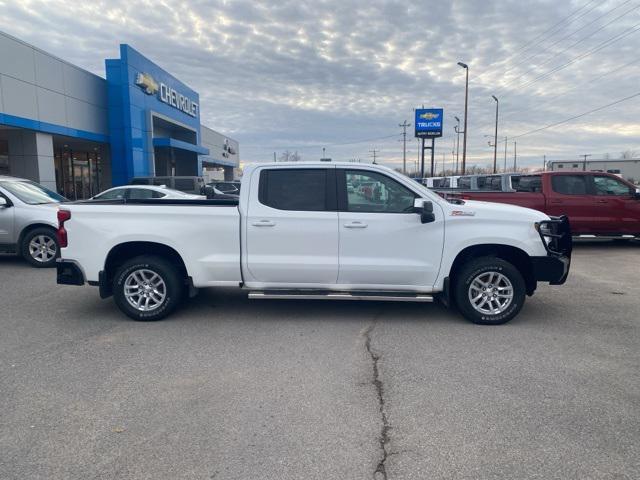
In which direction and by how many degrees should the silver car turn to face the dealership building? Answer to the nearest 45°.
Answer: approximately 135° to its left

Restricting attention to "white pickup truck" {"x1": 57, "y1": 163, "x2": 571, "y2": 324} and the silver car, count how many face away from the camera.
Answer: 0

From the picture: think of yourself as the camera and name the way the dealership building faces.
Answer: facing the viewer and to the right of the viewer

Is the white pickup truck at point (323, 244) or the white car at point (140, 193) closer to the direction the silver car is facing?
the white pickup truck

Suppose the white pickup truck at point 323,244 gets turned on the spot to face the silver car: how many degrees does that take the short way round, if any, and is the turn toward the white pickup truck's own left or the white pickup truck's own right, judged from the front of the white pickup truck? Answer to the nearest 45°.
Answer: approximately 135° to the white pickup truck's own left

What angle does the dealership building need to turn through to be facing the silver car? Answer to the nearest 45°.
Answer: approximately 45° to its right

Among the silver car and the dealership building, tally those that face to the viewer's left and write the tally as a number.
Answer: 0

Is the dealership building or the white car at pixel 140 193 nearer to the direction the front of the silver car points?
the white car

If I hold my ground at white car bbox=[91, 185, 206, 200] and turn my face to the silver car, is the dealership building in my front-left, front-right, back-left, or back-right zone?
back-right

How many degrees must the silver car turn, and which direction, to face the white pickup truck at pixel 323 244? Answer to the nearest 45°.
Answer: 0° — it already faces it

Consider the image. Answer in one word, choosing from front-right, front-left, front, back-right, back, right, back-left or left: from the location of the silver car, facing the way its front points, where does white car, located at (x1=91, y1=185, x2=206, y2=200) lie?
left

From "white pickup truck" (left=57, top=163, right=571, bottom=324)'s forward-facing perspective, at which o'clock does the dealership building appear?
The dealership building is roughly at 8 o'clock from the white pickup truck.

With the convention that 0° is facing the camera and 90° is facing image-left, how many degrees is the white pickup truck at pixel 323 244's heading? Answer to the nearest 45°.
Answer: approximately 270°

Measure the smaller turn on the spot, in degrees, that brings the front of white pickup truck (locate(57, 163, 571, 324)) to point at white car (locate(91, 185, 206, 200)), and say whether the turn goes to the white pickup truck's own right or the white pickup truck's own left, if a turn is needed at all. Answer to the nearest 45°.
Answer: approximately 135° to the white pickup truck's own left
